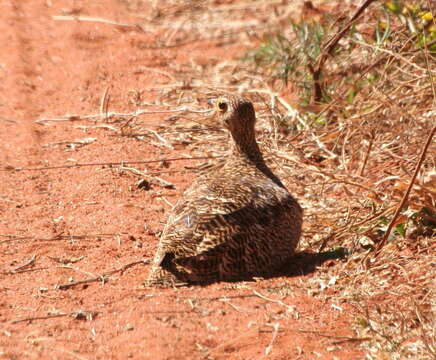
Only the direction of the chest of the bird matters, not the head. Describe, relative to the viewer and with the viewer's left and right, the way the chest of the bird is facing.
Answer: facing away from the viewer and to the right of the viewer
